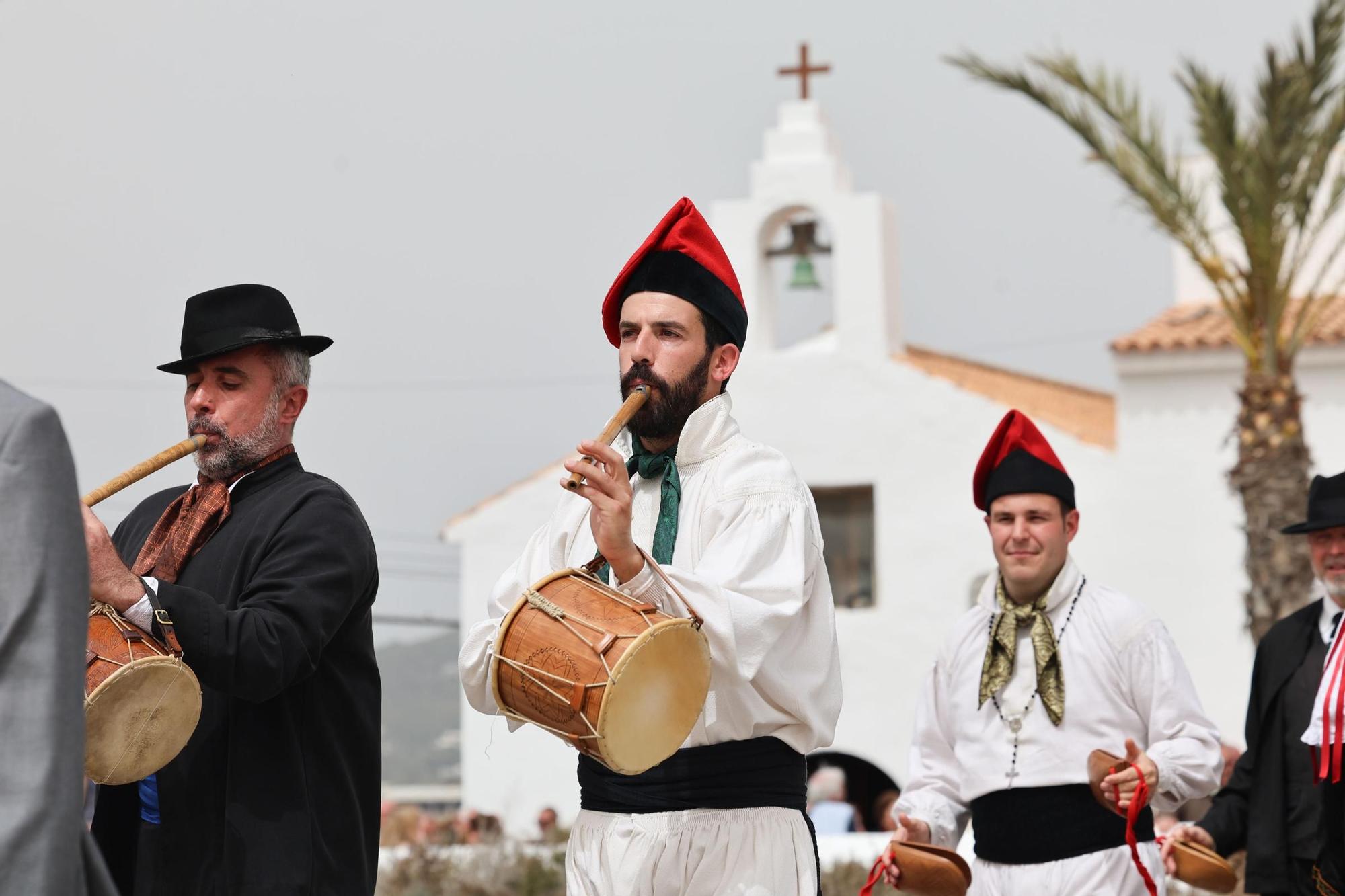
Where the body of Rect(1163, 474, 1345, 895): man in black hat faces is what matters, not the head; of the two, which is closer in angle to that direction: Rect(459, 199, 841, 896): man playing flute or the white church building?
the man playing flute

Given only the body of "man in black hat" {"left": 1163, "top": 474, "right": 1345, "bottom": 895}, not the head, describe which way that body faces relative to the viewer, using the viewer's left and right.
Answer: facing the viewer

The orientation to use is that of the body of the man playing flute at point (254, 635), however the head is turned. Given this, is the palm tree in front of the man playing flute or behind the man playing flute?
behind

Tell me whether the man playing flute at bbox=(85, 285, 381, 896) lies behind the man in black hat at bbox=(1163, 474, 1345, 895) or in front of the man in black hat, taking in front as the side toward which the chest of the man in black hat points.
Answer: in front

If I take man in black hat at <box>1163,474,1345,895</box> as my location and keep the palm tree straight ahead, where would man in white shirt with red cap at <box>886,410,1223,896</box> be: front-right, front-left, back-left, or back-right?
back-left

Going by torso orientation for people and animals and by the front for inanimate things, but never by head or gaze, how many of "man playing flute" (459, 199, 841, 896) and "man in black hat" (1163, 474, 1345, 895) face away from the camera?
0

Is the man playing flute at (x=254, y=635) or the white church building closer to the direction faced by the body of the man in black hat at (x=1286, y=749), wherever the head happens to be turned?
the man playing flute

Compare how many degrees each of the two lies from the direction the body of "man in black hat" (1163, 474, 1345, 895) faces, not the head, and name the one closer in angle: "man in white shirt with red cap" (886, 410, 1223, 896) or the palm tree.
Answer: the man in white shirt with red cap

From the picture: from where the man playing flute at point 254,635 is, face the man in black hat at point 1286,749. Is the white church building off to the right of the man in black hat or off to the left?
left

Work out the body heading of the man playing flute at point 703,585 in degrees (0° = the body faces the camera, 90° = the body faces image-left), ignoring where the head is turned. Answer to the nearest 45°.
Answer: approximately 45°

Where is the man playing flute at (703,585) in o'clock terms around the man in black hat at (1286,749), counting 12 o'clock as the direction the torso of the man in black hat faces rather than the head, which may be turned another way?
The man playing flute is roughly at 1 o'clock from the man in black hat.
